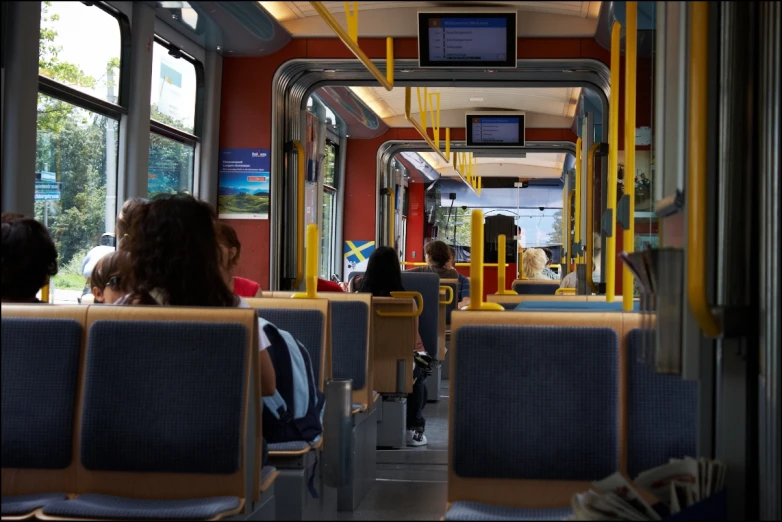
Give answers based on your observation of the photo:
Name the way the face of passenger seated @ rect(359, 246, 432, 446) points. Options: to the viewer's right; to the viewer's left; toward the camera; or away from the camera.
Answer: away from the camera

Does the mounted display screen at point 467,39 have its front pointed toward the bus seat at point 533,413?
yes

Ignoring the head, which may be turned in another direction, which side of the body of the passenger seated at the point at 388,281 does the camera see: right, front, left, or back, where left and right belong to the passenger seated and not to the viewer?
back

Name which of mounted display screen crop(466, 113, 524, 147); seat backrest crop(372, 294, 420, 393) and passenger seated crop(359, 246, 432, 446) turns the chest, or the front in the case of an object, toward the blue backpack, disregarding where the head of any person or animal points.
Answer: the mounted display screen

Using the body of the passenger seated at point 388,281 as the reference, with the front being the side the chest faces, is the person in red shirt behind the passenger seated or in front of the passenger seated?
behind
